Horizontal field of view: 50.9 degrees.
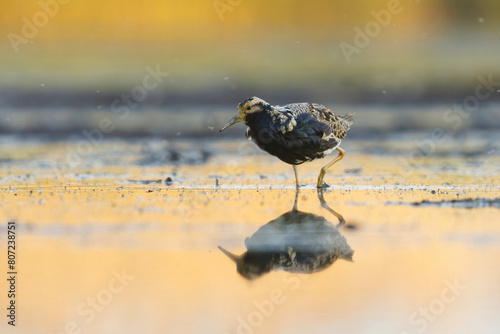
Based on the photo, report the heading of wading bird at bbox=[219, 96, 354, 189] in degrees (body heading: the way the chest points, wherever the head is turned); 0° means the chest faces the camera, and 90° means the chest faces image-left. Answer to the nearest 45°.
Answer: approximately 90°
